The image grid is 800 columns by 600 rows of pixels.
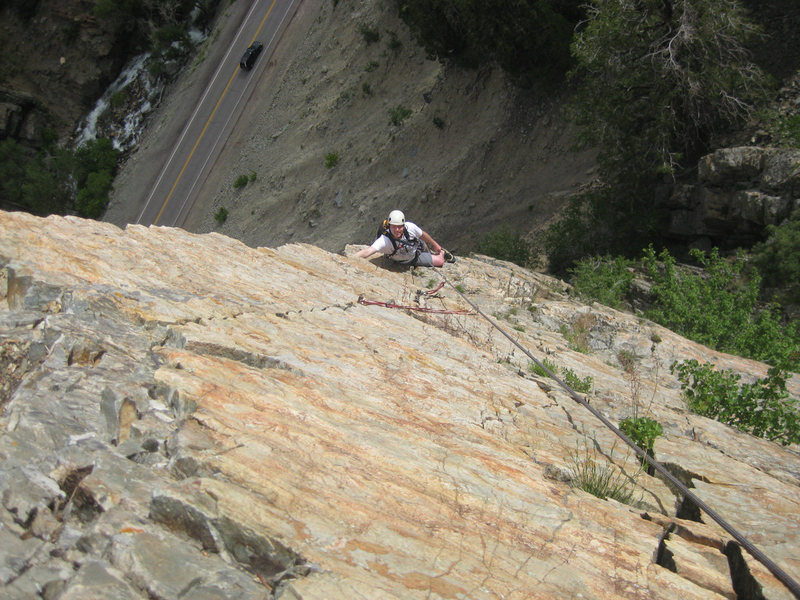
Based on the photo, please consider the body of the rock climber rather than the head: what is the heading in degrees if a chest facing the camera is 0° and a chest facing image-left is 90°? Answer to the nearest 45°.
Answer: approximately 0°

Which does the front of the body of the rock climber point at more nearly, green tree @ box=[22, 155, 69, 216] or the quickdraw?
the quickdraw

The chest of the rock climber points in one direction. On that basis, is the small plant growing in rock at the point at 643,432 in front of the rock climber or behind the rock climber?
in front

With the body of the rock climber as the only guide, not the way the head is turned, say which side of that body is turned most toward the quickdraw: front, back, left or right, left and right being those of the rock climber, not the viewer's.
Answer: front
